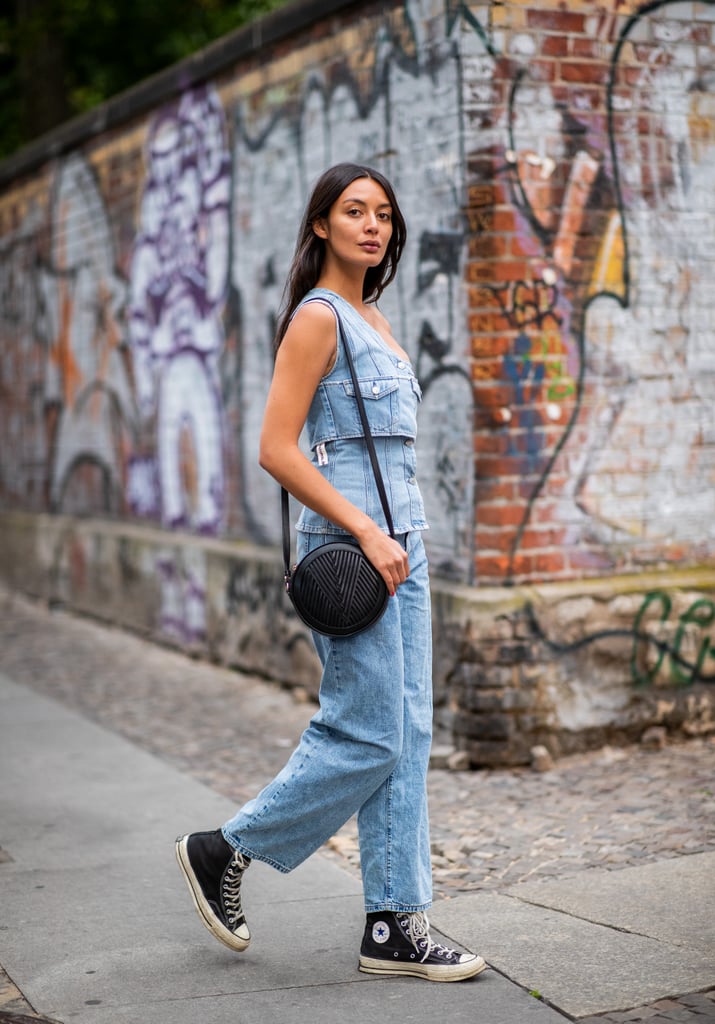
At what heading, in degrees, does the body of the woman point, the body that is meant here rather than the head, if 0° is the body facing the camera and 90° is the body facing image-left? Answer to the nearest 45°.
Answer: approximately 270°
